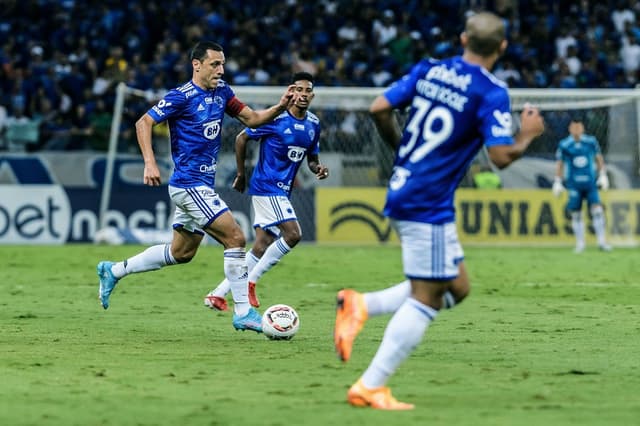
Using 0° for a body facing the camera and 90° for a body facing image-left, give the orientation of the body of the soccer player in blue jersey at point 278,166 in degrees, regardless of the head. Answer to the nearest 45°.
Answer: approximately 315°

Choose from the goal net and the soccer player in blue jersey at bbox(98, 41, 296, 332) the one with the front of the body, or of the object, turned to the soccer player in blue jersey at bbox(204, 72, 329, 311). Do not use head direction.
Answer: the goal net

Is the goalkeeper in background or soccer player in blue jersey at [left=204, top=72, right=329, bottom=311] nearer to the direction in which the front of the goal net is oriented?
the soccer player in blue jersey
